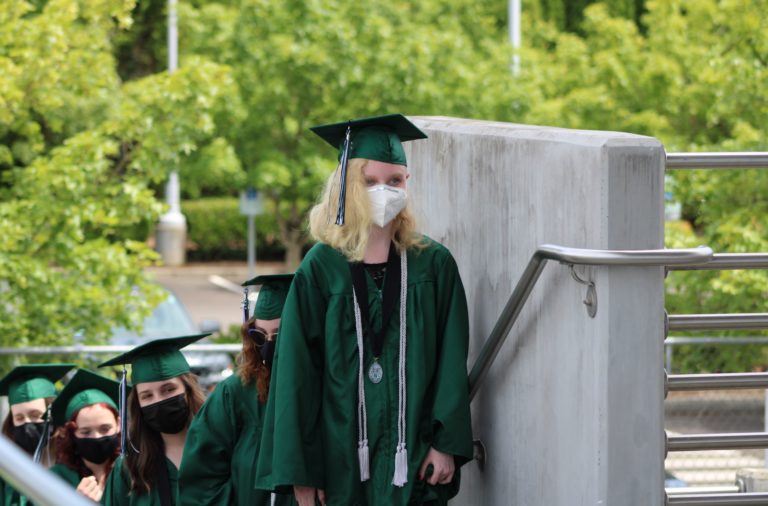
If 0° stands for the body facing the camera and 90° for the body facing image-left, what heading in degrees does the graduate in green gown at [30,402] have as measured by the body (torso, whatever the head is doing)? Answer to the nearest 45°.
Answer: approximately 0°

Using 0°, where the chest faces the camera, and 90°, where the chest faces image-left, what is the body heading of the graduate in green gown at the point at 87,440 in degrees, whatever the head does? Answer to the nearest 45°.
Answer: approximately 315°

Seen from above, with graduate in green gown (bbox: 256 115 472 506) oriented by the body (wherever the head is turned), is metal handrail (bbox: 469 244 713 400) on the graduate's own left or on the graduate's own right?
on the graduate's own left

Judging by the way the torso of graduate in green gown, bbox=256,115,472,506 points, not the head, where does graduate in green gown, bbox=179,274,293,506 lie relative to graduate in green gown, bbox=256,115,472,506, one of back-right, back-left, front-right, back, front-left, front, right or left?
back-right

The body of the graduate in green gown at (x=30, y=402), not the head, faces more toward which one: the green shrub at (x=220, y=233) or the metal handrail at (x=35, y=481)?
the metal handrail

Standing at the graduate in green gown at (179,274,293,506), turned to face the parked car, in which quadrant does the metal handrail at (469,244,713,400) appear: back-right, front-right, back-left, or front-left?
back-right
